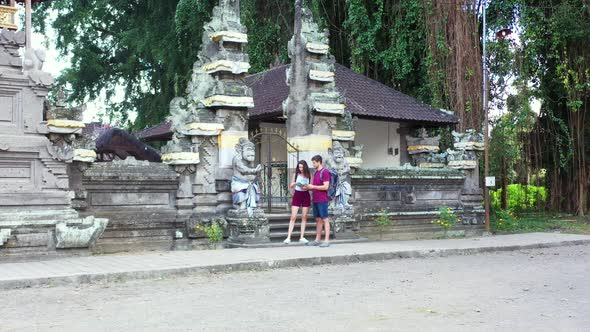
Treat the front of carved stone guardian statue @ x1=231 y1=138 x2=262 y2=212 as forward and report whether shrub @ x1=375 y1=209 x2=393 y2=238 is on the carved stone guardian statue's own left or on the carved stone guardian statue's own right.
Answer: on the carved stone guardian statue's own left

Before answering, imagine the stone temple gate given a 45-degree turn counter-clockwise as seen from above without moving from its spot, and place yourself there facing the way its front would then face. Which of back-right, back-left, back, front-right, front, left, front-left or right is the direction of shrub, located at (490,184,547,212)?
front-left

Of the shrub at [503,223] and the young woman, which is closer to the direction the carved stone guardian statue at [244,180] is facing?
the young woman

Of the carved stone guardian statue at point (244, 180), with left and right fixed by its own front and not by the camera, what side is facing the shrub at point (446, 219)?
left

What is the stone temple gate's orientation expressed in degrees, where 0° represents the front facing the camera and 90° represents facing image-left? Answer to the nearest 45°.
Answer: approximately 315°

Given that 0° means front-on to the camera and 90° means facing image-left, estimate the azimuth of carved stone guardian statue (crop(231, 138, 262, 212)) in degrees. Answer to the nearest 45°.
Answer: approximately 315°

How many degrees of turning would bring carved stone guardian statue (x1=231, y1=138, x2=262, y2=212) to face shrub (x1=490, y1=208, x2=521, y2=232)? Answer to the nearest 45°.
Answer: approximately 90° to its left

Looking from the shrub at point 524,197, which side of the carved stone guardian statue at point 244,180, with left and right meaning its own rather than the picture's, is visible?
left
